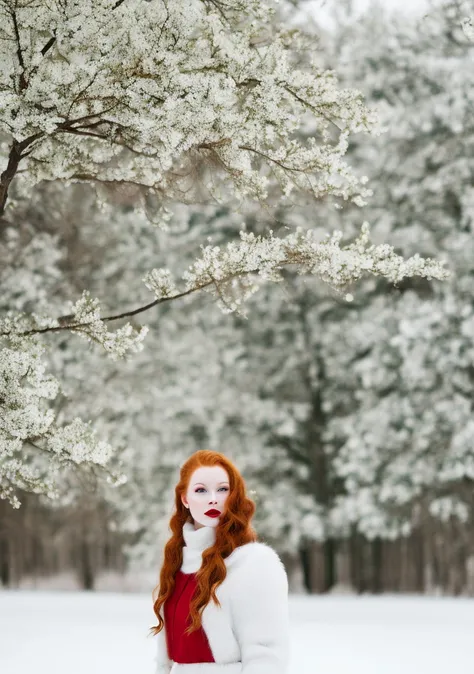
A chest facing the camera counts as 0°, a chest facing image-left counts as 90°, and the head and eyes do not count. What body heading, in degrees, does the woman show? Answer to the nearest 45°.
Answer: approximately 45°

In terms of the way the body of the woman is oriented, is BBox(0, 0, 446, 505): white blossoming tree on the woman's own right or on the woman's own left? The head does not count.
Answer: on the woman's own right

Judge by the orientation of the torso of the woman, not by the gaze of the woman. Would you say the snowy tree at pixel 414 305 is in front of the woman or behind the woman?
behind
